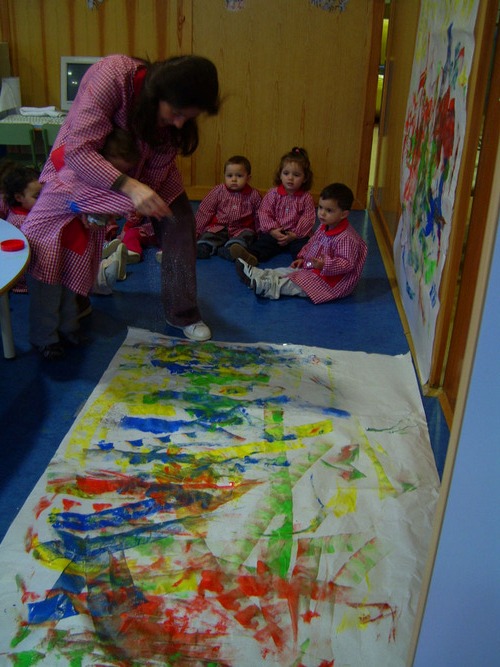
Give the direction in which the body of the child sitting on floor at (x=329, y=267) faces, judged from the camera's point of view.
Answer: to the viewer's left

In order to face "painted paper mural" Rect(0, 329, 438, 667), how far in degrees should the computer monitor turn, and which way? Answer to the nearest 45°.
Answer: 0° — it already faces it

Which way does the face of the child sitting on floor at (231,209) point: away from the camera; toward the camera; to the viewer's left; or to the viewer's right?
toward the camera

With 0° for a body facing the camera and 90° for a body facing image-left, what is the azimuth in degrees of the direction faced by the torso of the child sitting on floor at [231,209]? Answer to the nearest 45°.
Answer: approximately 0°

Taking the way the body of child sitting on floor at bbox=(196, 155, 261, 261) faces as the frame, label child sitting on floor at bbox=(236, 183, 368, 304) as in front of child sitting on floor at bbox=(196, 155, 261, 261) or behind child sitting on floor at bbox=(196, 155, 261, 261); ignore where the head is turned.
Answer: in front

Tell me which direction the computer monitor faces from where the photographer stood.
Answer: facing the viewer

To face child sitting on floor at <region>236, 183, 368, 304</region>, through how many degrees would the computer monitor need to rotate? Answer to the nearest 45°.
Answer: approximately 45° to its left

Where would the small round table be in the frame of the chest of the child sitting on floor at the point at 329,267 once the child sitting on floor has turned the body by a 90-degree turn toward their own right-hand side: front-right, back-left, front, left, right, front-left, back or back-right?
back-left

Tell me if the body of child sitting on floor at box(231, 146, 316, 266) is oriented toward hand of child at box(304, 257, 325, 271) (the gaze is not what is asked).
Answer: no

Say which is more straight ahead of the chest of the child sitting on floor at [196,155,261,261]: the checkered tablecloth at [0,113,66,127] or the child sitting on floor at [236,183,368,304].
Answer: the child sitting on floor

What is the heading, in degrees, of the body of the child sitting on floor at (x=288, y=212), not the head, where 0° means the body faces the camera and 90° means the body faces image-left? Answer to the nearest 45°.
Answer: approximately 45°
